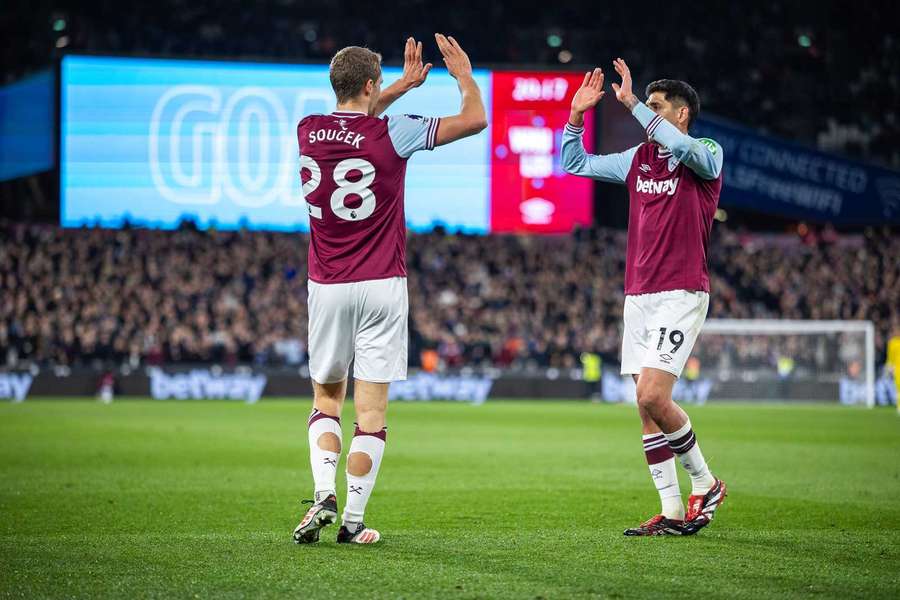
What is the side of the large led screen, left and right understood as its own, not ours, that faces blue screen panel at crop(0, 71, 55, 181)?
right

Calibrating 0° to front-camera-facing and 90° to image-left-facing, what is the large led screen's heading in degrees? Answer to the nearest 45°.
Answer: approximately 0°
